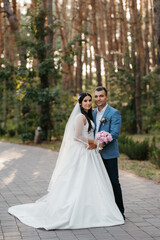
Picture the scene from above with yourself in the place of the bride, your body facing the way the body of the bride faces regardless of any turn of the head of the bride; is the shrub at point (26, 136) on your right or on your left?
on your left

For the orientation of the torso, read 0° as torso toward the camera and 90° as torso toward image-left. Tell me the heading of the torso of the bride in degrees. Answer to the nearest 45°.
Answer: approximately 270°

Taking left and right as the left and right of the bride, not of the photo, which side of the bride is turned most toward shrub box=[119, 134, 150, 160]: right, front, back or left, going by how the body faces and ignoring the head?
left

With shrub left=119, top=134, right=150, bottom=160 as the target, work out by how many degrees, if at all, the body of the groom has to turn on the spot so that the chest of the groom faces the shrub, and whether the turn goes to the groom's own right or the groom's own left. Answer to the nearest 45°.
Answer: approximately 135° to the groom's own right

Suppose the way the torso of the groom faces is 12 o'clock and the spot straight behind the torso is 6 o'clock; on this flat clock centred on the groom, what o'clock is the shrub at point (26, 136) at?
The shrub is roughly at 4 o'clock from the groom.

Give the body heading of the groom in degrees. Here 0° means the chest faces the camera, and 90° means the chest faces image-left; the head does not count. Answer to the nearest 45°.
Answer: approximately 45°
